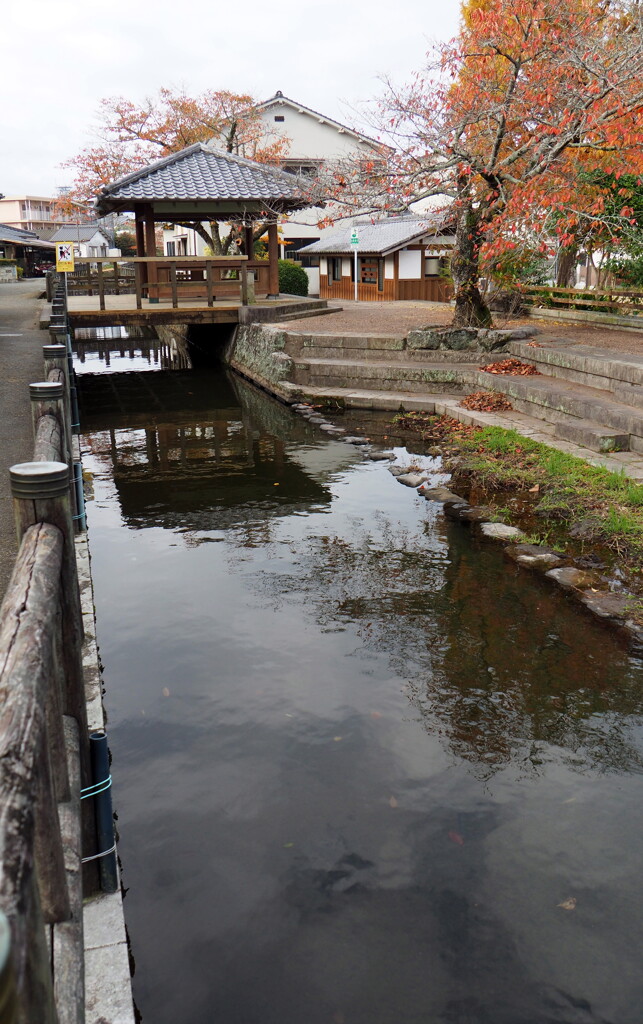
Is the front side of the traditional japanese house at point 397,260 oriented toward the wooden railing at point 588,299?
no

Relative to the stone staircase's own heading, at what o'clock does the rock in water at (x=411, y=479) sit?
The rock in water is roughly at 11 o'clock from the stone staircase.

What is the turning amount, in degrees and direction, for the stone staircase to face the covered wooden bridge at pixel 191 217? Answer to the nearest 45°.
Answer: approximately 90° to its right

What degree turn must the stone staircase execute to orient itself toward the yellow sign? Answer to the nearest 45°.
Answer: approximately 45° to its right

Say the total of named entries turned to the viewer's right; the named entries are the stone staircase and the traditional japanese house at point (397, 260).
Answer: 0

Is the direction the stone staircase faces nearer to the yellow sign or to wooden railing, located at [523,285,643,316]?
the yellow sign

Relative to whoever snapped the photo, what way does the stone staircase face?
facing the viewer and to the left of the viewer

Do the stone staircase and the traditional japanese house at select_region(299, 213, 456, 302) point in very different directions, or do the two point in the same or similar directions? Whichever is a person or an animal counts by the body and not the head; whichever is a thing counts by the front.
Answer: same or similar directions

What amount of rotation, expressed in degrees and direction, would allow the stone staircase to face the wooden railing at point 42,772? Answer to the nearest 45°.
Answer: approximately 45° to its left
